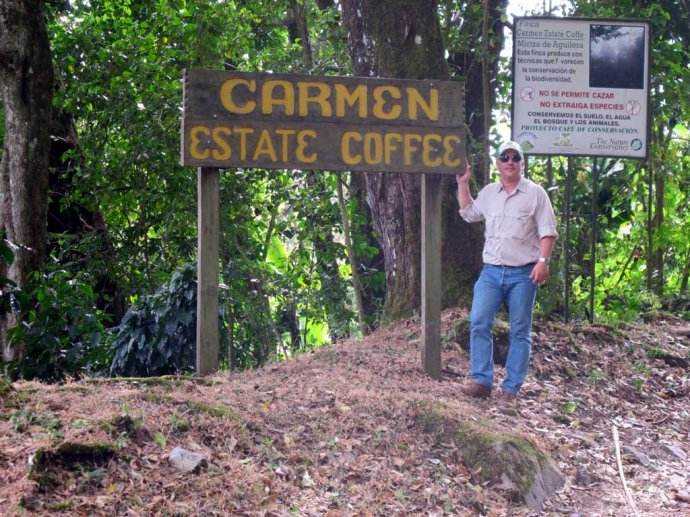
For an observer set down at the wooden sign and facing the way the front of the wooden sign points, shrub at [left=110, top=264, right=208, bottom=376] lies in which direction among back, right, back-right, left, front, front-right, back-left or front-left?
back-right

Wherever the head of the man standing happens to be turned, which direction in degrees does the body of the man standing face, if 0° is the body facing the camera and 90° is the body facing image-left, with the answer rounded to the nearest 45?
approximately 0°

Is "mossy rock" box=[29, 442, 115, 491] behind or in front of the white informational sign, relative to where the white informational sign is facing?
in front

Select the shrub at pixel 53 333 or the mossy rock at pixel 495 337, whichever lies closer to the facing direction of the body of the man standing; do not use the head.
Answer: the shrub

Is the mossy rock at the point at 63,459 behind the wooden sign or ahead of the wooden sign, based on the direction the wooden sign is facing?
ahead

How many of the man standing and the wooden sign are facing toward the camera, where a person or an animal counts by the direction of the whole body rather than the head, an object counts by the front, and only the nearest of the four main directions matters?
2

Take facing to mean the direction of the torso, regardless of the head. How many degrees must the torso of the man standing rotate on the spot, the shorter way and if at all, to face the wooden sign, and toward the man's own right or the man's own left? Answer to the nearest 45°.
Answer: approximately 90° to the man's own right
